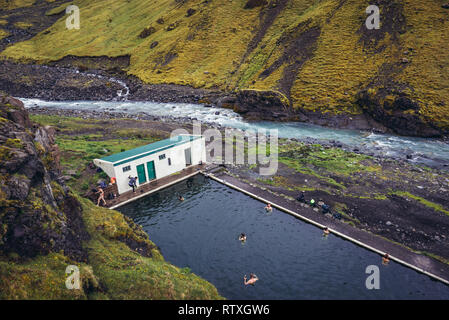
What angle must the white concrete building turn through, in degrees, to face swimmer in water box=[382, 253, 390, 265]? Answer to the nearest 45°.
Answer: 0° — it already faces them

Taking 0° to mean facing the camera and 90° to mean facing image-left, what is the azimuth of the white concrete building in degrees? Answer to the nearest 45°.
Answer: approximately 315°

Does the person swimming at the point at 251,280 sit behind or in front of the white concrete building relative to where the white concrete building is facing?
in front
